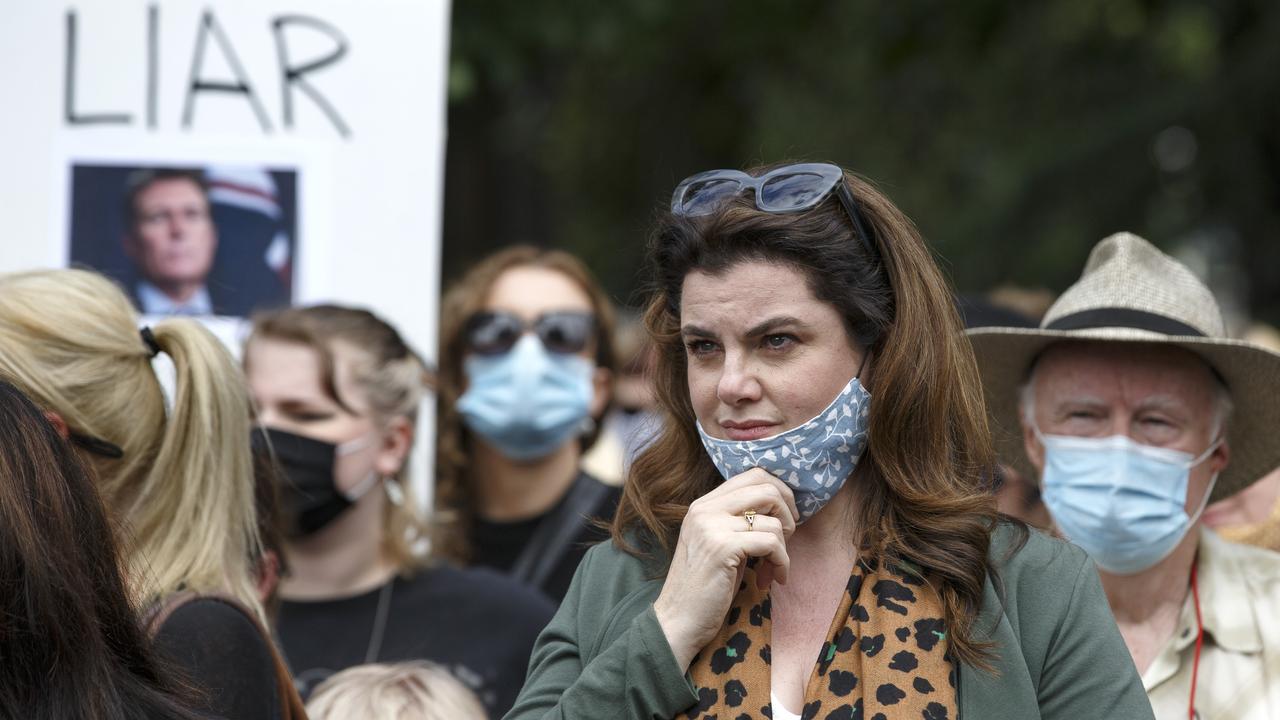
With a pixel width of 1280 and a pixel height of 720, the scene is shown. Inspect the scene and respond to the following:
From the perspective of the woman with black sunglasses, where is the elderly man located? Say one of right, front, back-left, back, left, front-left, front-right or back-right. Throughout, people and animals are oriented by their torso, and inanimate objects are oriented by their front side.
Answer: front-left

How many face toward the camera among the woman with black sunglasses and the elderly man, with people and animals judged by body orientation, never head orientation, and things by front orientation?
2

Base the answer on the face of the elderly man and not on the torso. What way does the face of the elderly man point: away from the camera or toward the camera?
toward the camera

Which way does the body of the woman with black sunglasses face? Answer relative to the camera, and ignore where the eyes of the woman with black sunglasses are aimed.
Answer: toward the camera

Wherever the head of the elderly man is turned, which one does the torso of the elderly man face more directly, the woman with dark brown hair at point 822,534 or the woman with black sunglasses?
the woman with dark brown hair

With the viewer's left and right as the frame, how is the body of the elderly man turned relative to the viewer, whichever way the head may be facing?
facing the viewer

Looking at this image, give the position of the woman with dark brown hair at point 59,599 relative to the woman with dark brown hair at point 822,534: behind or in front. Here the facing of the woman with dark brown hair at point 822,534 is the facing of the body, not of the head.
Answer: in front

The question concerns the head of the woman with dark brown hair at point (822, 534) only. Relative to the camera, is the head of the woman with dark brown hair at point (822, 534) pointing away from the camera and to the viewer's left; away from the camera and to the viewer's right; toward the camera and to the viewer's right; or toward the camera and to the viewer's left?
toward the camera and to the viewer's left

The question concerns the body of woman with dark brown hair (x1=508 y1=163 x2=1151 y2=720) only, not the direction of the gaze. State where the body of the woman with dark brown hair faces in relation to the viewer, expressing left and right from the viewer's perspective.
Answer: facing the viewer and to the left of the viewer

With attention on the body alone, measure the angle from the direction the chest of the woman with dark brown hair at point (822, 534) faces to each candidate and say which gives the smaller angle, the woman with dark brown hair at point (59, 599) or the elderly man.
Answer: the woman with dark brown hair

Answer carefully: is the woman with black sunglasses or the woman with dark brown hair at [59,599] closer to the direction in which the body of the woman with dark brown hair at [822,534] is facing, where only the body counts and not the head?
the woman with dark brown hair

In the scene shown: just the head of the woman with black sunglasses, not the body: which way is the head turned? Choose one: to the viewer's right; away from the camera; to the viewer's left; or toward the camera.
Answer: toward the camera
